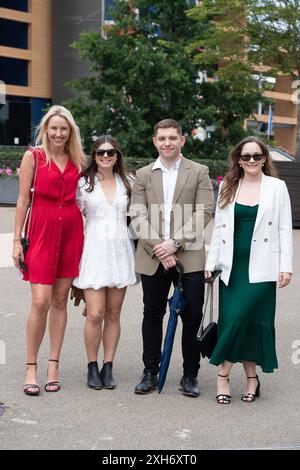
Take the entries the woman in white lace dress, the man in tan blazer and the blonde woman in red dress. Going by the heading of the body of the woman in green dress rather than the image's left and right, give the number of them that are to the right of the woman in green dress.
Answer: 3

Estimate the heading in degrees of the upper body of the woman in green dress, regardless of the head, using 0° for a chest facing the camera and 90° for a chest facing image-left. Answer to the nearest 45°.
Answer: approximately 0°

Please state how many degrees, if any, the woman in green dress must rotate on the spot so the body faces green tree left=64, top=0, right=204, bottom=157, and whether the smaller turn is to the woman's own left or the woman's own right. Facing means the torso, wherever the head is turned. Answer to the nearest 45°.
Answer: approximately 180°

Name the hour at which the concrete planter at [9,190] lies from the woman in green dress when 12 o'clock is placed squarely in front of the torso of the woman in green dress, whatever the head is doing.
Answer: The concrete planter is roughly at 5 o'clock from the woman in green dress.

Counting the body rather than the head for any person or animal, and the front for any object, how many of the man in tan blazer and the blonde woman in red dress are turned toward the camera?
2

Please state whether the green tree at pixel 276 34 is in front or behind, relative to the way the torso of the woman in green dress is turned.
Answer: behind
